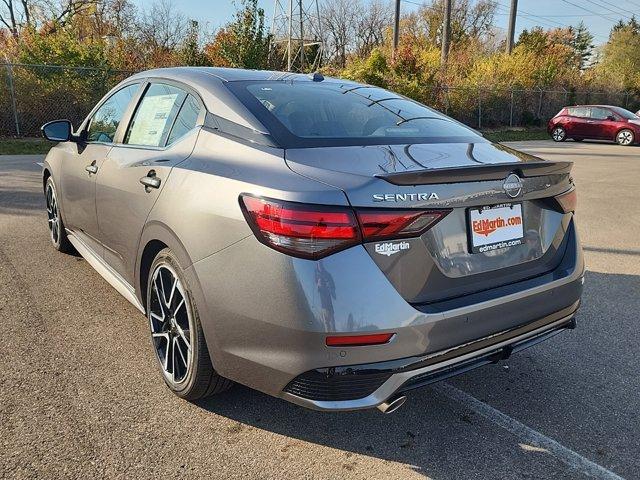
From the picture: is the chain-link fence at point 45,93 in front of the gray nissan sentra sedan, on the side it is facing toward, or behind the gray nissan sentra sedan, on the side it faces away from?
in front

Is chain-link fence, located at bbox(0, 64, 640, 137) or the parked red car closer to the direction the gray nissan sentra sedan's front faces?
the chain-link fence

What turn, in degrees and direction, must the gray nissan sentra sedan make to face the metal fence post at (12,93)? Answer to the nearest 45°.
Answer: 0° — it already faces it

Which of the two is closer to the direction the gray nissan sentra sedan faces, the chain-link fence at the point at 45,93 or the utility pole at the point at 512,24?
the chain-link fence

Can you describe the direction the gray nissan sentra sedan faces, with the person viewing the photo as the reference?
facing away from the viewer and to the left of the viewer

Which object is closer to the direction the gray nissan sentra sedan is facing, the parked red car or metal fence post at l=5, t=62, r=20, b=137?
the metal fence post

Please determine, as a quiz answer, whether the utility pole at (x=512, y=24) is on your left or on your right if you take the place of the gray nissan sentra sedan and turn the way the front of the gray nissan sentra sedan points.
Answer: on your right

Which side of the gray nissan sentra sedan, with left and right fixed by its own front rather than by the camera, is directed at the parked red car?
right
